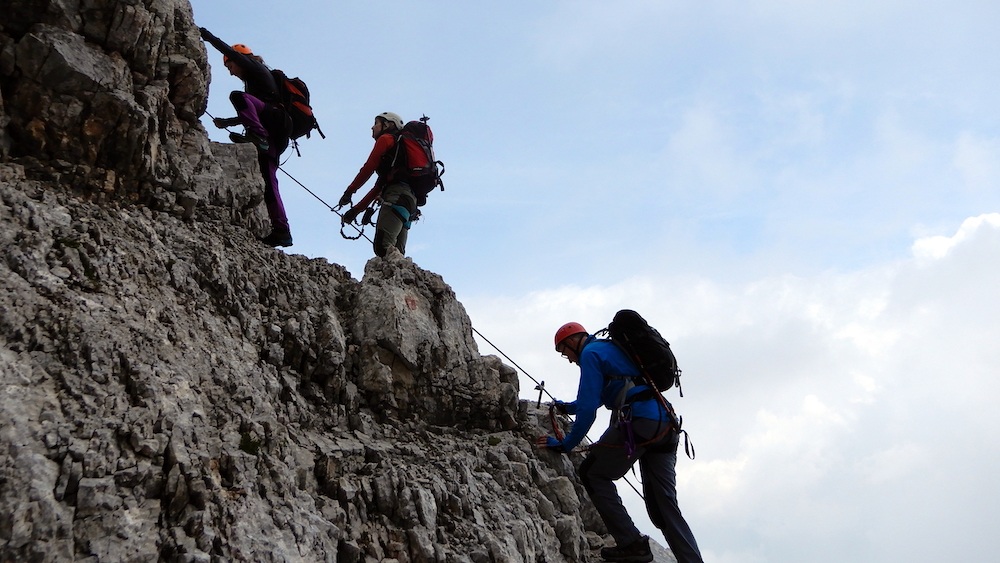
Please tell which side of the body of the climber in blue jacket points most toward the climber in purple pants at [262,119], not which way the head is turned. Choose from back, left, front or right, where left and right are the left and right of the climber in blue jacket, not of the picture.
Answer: front

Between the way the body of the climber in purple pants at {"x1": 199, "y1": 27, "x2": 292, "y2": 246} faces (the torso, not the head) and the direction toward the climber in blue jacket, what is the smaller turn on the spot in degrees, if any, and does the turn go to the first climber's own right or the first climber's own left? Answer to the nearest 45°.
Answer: approximately 180°

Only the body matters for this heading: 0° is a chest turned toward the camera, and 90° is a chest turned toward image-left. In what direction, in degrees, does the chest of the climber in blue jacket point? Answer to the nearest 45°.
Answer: approximately 90°

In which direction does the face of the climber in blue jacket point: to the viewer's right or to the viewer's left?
to the viewer's left

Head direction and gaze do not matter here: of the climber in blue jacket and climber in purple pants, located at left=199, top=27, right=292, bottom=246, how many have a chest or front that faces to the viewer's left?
2

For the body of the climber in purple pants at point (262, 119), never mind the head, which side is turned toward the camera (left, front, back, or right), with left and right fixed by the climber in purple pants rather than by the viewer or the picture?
left
